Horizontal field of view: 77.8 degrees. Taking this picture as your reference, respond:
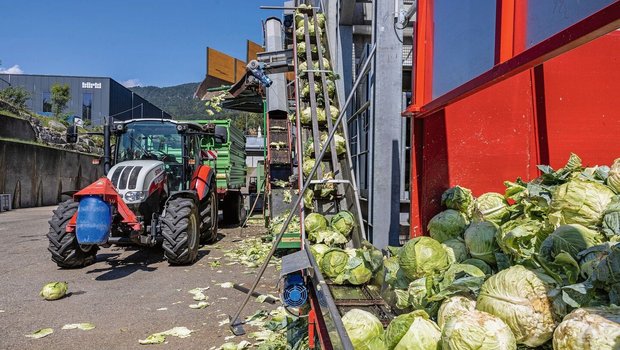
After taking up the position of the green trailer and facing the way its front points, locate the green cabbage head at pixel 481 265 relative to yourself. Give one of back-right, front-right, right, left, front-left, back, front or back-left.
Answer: front-left

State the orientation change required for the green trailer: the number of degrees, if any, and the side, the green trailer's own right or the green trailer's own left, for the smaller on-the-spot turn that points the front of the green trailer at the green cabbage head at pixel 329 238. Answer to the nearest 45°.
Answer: approximately 45° to the green trailer's own left

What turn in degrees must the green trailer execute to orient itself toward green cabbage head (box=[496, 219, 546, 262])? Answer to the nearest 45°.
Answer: approximately 45° to its left

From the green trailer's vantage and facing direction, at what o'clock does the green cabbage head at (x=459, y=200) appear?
The green cabbage head is roughly at 10 o'clock from the green trailer.

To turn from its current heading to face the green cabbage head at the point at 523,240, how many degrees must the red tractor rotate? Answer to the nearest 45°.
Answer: approximately 45° to its left

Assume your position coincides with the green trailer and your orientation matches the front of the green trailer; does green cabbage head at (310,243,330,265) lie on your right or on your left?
on your left

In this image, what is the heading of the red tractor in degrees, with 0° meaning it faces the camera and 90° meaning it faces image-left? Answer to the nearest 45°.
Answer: approximately 45°

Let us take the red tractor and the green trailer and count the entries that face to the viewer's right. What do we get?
0

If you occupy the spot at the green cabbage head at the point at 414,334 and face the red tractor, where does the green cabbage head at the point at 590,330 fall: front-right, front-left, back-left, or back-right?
back-right

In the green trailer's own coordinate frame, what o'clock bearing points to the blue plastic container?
The blue plastic container is roughly at 11 o'clock from the green trailer.

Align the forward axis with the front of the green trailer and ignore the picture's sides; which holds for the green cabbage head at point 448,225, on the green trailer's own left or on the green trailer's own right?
on the green trailer's own left

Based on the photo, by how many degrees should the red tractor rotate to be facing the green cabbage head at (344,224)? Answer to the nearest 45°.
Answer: approximately 90° to its left
